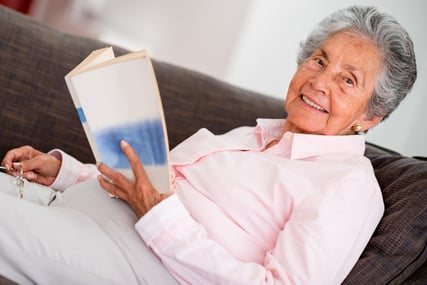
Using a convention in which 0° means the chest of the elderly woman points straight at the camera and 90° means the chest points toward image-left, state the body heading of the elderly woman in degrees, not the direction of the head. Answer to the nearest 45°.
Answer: approximately 45°
